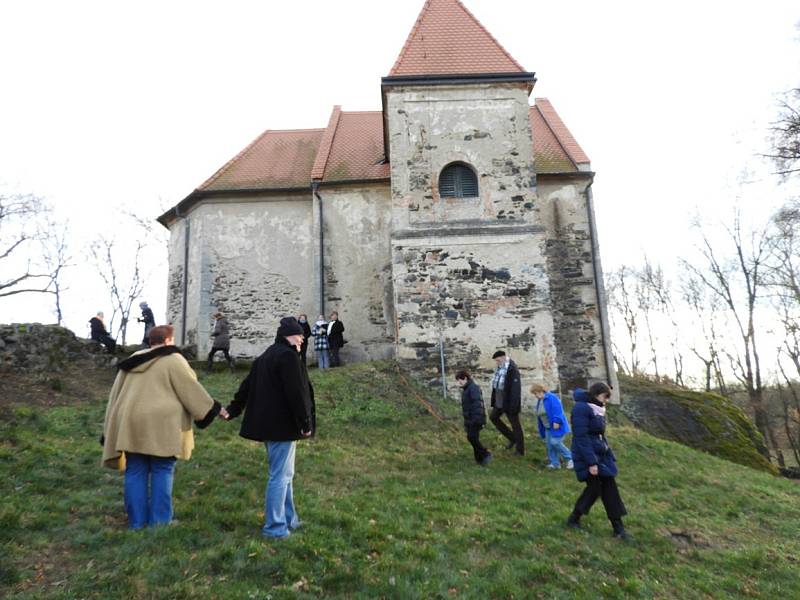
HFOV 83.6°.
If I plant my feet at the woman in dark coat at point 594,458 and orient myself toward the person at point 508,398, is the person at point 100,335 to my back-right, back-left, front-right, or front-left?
front-left

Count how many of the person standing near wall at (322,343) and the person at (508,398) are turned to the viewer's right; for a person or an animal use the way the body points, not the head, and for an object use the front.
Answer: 0

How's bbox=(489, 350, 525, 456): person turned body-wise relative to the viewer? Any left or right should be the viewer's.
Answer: facing the viewer and to the left of the viewer

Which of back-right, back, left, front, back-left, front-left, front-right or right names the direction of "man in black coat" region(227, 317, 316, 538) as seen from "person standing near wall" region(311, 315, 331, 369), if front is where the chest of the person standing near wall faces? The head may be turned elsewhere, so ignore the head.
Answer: front

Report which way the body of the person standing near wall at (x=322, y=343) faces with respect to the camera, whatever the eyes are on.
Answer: toward the camera

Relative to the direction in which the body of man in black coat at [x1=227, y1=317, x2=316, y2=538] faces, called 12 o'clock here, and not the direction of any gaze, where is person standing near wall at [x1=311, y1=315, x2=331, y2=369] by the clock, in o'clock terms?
The person standing near wall is roughly at 11 o'clock from the man in black coat.

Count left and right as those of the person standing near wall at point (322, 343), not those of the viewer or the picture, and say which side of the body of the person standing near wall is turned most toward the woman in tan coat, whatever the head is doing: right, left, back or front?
front

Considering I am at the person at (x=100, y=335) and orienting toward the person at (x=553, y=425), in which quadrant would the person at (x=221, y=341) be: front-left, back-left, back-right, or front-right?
front-left

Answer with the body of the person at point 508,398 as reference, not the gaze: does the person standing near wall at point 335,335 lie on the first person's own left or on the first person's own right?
on the first person's own right

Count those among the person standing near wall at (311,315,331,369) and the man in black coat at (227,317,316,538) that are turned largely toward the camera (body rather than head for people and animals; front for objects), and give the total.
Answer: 1

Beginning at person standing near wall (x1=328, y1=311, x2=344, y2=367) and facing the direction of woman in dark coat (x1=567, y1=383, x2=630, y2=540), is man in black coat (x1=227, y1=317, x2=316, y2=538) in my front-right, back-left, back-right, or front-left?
front-right
